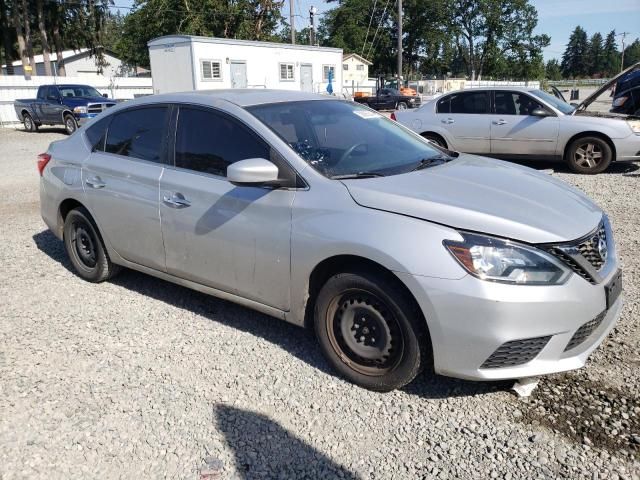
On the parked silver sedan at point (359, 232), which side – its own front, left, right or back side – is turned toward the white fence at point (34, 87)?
back

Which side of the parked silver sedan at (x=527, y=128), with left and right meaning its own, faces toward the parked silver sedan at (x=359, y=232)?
right

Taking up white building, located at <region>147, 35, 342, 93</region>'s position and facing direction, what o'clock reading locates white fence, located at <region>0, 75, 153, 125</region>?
The white fence is roughly at 4 o'clock from the white building.

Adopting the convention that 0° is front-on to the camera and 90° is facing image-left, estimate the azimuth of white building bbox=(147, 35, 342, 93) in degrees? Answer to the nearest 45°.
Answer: approximately 315°

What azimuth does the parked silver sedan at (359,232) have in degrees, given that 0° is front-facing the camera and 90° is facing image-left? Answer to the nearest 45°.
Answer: approximately 315°

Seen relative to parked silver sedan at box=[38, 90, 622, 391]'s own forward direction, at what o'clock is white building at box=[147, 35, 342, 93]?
The white building is roughly at 7 o'clock from the parked silver sedan.

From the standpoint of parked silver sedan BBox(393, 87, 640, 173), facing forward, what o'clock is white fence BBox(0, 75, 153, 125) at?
The white fence is roughly at 7 o'clock from the parked silver sedan.

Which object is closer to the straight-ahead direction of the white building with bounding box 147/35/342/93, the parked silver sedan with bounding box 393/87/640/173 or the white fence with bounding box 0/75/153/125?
the parked silver sedan

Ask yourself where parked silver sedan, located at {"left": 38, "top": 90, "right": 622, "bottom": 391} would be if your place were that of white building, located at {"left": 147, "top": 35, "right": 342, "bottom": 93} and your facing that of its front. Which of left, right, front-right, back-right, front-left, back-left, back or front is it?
front-right

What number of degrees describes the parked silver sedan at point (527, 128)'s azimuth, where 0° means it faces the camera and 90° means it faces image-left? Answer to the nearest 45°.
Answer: approximately 270°

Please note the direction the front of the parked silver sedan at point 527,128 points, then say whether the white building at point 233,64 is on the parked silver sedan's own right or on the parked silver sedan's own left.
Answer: on the parked silver sedan's own left
